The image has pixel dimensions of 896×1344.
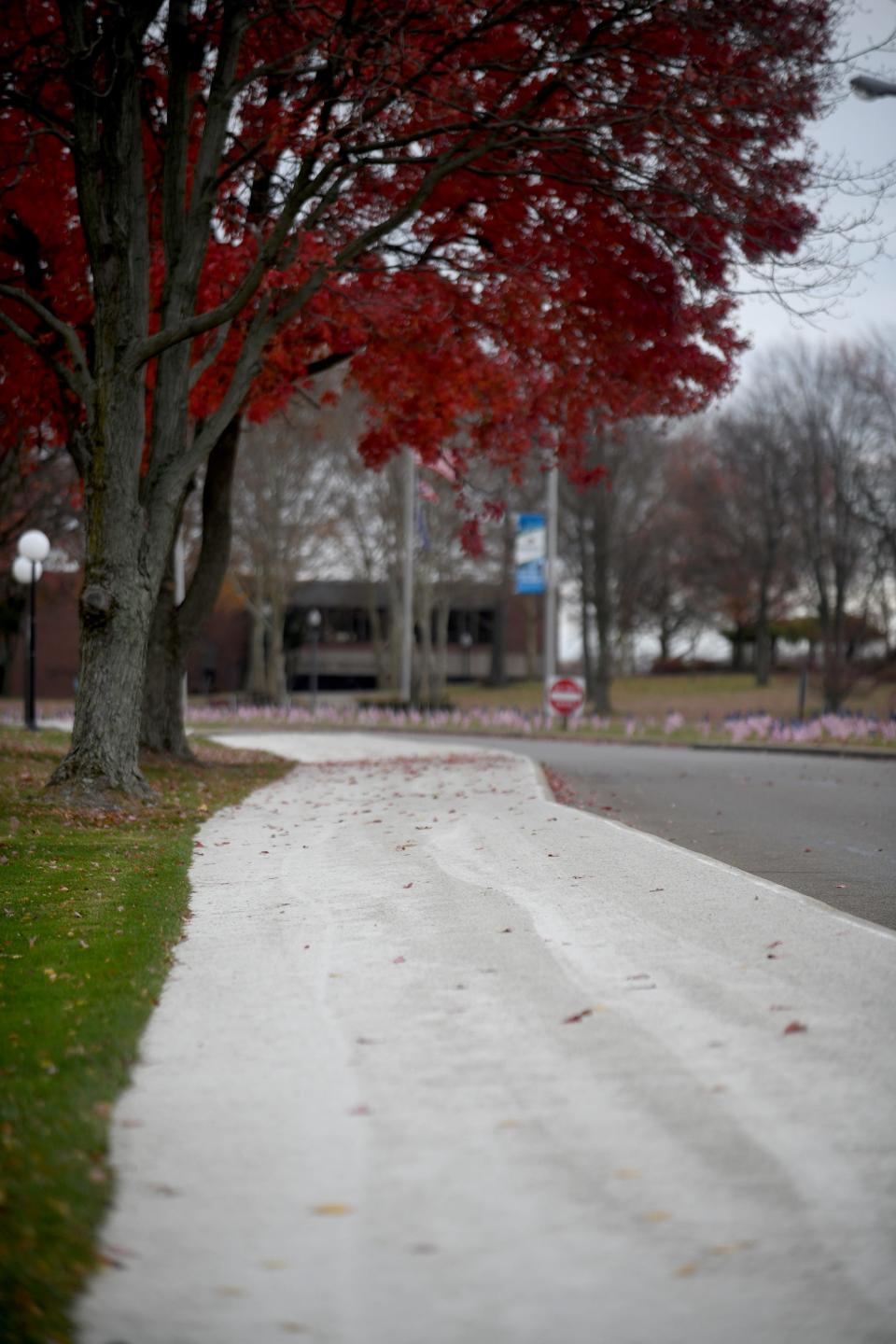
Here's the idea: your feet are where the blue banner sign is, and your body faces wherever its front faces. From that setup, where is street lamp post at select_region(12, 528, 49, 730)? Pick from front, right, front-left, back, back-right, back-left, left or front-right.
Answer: front-right

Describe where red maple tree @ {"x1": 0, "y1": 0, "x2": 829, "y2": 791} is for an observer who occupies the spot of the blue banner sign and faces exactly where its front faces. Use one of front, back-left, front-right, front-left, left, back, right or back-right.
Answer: front

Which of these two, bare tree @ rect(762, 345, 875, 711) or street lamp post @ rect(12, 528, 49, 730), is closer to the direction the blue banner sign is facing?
the street lamp post

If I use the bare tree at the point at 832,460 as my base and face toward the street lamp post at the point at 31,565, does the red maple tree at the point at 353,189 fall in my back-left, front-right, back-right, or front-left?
front-left

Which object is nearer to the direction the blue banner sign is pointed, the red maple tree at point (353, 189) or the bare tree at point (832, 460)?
the red maple tree

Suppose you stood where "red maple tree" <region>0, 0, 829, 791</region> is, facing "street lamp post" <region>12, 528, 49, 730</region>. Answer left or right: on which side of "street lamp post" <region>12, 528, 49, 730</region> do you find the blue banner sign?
right

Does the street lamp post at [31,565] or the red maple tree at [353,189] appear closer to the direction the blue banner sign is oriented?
the red maple tree

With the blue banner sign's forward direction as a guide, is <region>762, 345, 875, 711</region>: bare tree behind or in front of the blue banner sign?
behind

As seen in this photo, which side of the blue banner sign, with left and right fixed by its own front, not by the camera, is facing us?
front

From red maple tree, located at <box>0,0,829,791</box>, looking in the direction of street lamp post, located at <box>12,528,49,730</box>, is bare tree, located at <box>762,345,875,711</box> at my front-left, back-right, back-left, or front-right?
front-right
